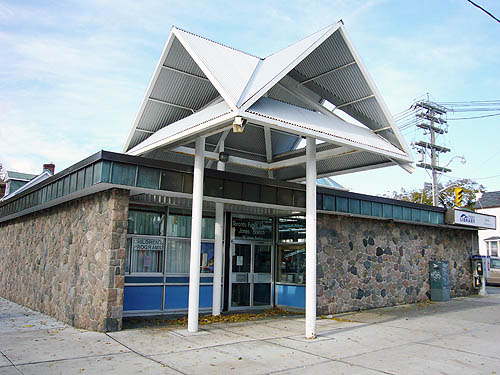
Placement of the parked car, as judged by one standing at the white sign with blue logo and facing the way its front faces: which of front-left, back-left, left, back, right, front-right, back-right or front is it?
back-left

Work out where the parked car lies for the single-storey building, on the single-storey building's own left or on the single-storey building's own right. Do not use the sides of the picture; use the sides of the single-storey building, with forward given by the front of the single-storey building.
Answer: on the single-storey building's own left

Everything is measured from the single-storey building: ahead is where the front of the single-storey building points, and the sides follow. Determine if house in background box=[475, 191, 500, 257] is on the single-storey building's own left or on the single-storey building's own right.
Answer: on the single-storey building's own left

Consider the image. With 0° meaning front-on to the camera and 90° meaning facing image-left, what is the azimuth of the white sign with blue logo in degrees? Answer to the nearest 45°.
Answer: approximately 315°

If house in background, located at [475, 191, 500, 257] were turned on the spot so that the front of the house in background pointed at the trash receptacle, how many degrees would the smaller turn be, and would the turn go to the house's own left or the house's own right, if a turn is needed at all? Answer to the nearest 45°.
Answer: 0° — it already faces it

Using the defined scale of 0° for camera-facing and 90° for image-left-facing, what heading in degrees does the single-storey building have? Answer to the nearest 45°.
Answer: approximately 315°

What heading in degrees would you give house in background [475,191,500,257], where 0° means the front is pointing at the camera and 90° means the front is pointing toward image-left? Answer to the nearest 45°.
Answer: approximately 0°

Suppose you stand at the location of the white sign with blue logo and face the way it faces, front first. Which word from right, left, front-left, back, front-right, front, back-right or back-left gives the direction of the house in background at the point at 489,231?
back-left

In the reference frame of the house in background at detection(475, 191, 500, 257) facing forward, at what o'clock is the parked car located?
The parked car is roughly at 12 o'clock from the house in background.
